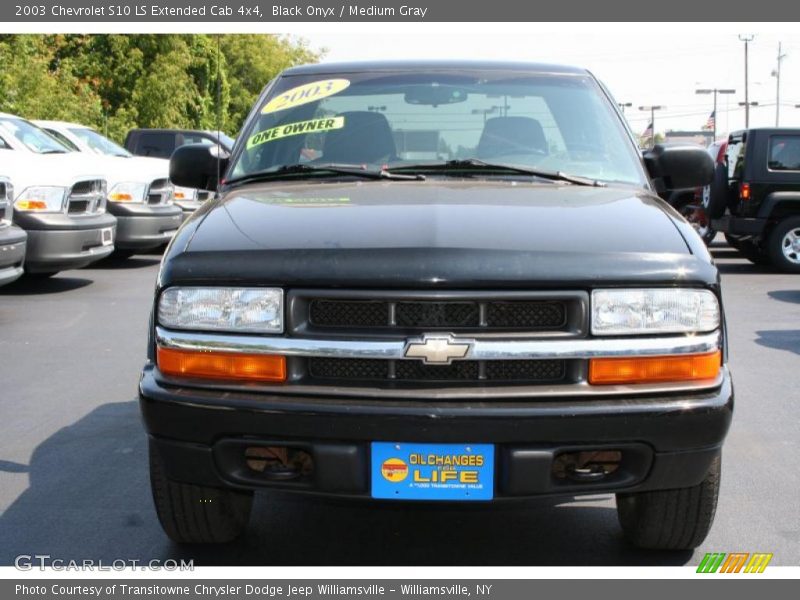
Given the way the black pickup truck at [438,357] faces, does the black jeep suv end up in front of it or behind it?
behind

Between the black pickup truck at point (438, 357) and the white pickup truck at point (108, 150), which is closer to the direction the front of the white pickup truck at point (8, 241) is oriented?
the black pickup truck

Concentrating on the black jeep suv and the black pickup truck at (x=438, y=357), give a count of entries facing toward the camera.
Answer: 1

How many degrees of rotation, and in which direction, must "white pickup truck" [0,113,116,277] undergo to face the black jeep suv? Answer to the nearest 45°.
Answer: approximately 45° to its left

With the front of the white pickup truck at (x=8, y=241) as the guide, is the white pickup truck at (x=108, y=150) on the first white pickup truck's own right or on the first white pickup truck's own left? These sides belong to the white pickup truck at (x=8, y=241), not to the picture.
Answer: on the first white pickup truck's own left

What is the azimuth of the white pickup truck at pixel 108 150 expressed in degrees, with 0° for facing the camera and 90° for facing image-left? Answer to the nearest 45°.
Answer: approximately 315°

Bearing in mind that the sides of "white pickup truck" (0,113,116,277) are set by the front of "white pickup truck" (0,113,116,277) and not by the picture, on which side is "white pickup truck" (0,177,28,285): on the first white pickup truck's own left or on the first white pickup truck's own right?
on the first white pickup truck's own right

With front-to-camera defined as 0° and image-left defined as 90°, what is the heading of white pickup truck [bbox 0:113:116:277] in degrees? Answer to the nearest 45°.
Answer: approximately 315°

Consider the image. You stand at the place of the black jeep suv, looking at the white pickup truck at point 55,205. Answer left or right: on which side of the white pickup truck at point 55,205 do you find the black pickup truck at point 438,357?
left

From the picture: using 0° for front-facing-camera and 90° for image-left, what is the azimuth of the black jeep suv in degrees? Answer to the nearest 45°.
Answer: approximately 225°
